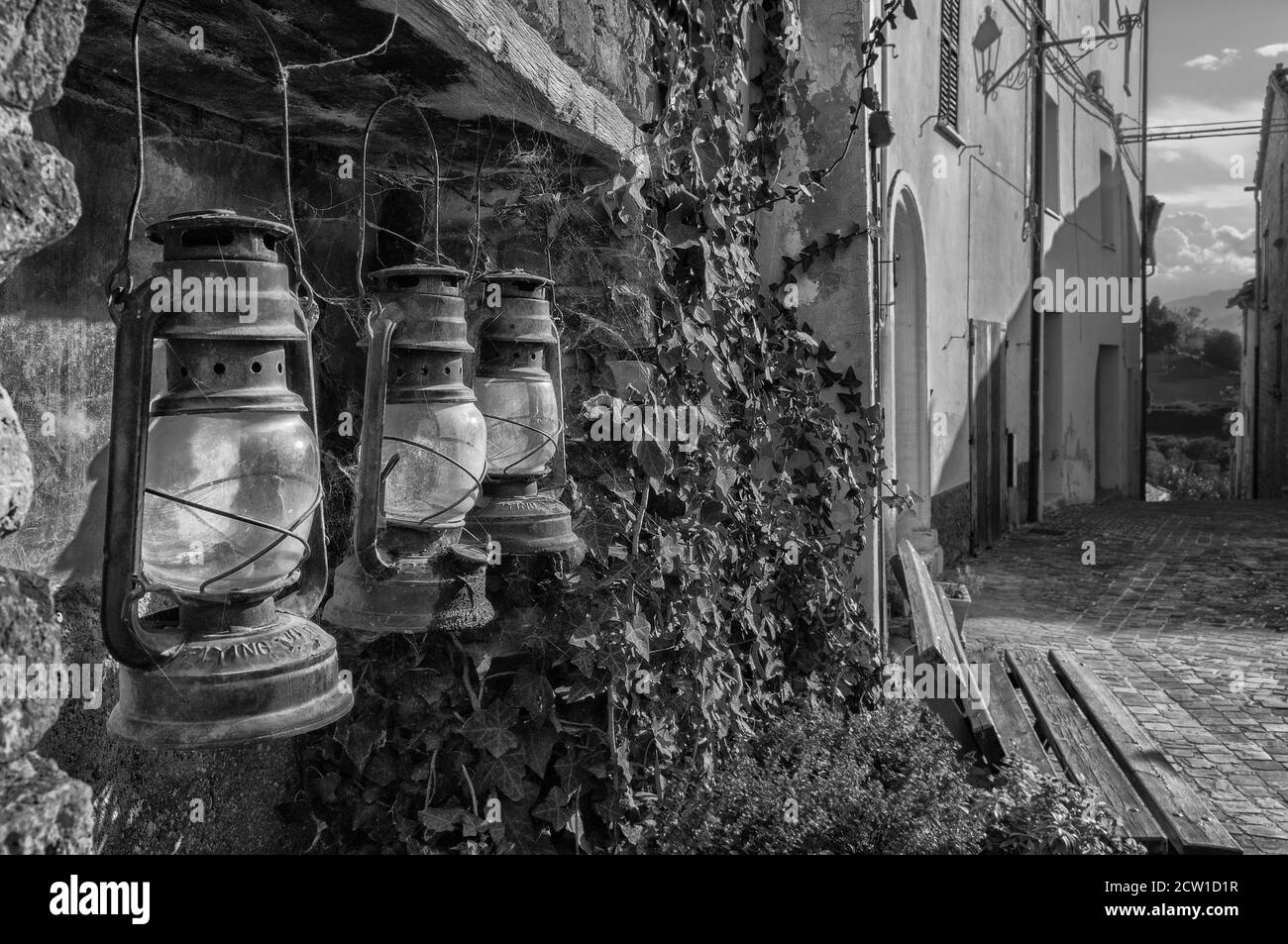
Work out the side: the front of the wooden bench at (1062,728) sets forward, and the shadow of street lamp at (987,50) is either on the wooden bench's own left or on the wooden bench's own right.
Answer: on the wooden bench's own left

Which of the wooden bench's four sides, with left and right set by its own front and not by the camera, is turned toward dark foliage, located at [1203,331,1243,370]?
left

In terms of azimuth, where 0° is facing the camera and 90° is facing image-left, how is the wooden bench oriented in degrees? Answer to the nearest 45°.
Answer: approximately 270°

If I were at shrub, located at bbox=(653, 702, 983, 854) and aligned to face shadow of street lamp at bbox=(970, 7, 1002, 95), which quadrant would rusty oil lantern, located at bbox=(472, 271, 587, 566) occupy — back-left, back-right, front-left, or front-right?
back-left

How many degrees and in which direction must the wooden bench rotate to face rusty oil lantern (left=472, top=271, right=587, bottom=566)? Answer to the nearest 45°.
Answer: approximately 90° to its right

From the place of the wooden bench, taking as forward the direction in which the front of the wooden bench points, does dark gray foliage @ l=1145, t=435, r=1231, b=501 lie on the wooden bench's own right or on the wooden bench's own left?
on the wooden bench's own left

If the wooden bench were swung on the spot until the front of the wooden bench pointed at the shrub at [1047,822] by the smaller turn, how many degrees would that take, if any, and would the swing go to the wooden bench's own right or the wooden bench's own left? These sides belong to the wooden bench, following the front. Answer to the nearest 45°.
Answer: approximately 90° to the wooden bench's own right

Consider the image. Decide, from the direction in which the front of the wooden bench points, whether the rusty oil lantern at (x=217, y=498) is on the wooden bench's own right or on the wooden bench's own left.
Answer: on the wooden bench's own right

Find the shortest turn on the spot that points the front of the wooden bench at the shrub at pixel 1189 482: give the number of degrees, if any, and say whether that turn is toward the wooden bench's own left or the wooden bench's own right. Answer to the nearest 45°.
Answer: approximately 90° to the wooden bench's own left
